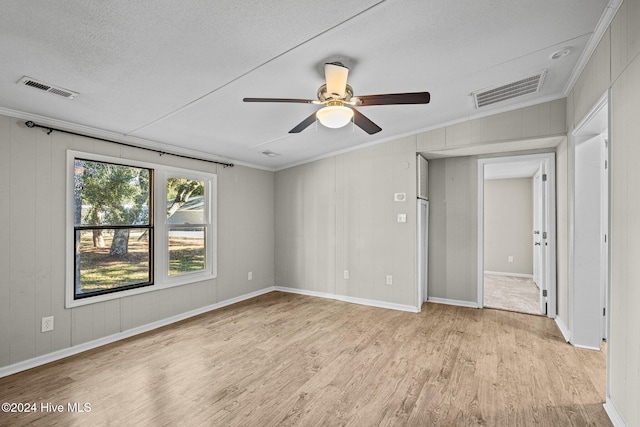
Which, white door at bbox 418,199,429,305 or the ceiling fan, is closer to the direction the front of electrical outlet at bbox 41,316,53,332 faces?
the ceiling fan

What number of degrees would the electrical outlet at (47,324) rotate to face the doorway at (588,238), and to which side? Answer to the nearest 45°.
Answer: approximately 45° to its left

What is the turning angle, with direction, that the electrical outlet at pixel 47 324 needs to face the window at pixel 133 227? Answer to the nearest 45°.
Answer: approximately 135° to its left

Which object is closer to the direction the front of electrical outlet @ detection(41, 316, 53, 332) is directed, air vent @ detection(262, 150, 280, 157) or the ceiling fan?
the ceiling fan

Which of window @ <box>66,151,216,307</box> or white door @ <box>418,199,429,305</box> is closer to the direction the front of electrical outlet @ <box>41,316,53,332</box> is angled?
the white door

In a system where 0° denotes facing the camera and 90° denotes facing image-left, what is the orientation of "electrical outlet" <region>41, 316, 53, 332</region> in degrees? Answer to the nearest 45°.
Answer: approximately 0°

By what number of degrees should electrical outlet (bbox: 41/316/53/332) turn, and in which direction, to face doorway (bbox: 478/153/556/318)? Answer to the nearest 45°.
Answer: approximately 90° to its left

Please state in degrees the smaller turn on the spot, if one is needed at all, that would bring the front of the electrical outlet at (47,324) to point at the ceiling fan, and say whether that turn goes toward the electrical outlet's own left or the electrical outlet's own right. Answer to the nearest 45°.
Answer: approximately 45° to the electrical outlet's own left

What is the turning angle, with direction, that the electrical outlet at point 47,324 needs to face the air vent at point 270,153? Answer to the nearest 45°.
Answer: approximately 90° to its left
